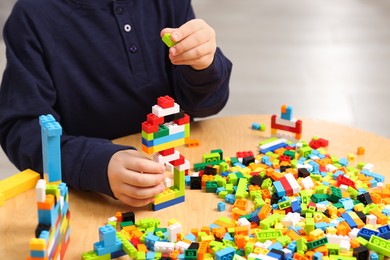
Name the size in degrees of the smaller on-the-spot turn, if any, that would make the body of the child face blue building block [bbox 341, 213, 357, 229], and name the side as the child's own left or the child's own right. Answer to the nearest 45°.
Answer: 0° — they already face it

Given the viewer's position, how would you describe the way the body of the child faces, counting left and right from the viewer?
facing the viewer and to the right of the viewer

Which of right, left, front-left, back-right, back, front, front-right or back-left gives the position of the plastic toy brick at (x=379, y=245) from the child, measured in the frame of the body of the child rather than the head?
front

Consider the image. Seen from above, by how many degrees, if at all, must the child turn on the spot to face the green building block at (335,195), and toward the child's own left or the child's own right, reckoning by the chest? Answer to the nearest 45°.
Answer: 0° — they already face it

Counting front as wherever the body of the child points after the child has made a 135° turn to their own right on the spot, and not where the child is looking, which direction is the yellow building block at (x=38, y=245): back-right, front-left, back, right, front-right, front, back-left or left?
left

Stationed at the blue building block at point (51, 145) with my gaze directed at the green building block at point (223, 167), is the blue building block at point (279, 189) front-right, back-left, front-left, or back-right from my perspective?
front-right
